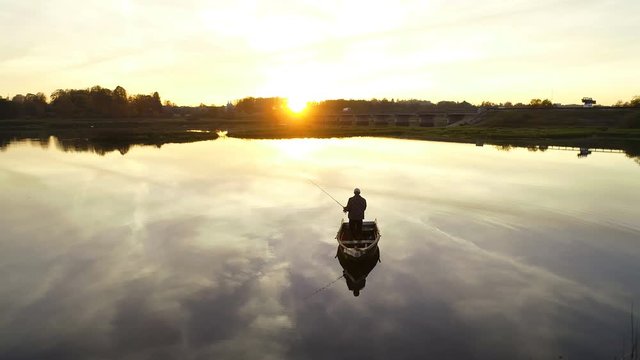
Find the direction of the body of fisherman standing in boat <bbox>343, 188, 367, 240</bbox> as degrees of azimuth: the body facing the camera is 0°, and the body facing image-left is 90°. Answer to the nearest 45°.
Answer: approximately 135°
